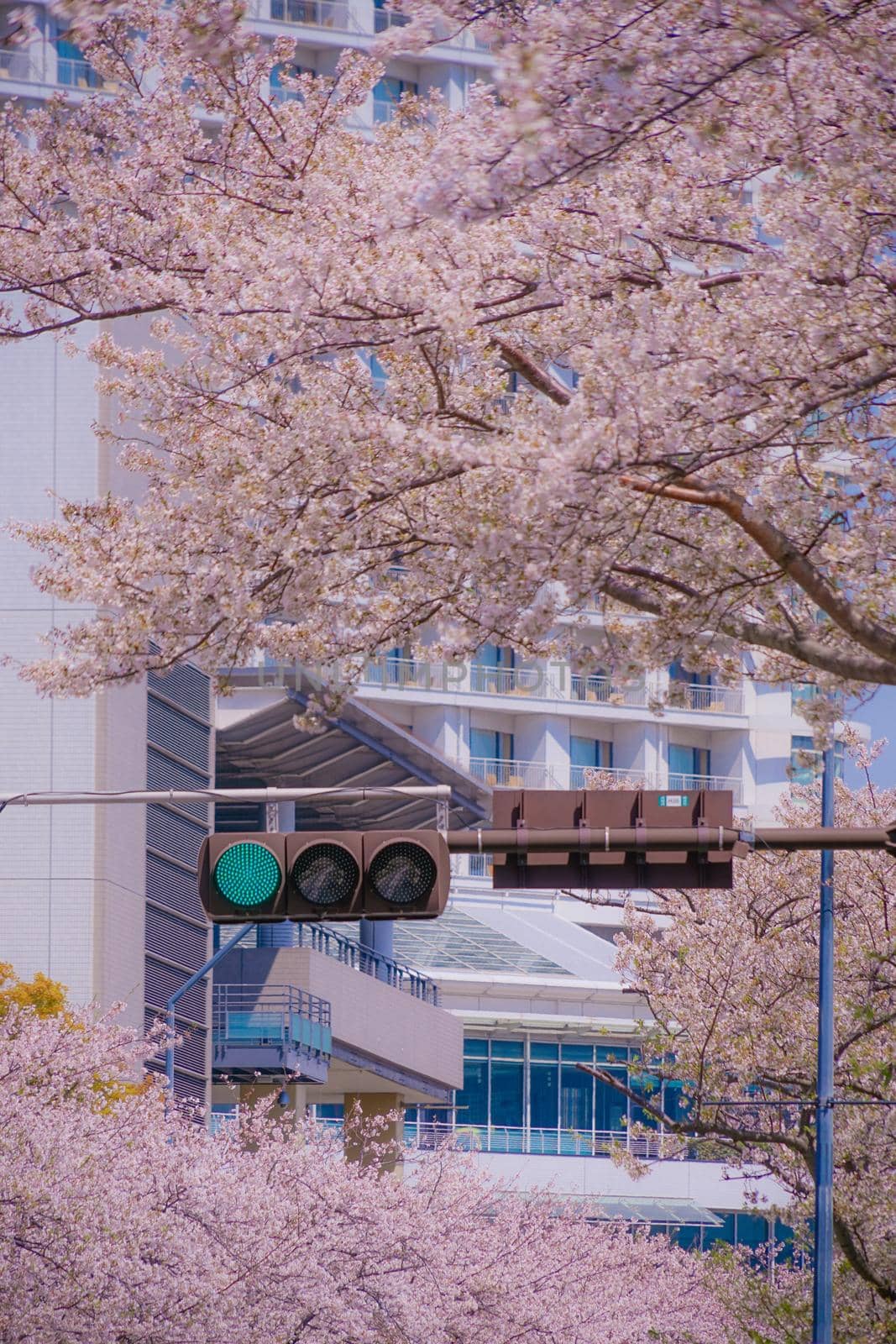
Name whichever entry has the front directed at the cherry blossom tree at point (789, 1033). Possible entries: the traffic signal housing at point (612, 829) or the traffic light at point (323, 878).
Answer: the traffic signal housing

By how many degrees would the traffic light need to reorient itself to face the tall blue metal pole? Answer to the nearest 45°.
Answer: approximately 135° to its left

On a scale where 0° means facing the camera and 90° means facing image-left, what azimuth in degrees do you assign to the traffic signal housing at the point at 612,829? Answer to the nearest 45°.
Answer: approximately 180°

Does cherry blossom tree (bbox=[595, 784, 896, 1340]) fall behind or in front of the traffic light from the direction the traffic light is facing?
behind

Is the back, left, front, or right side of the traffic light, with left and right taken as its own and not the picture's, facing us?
front

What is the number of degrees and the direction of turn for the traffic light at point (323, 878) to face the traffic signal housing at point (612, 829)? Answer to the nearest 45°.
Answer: approximately 90° to its left

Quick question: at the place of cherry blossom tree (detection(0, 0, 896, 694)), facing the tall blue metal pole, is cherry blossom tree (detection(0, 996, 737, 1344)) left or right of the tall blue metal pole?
left

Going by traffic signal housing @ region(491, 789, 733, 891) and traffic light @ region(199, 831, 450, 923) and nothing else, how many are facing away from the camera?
1

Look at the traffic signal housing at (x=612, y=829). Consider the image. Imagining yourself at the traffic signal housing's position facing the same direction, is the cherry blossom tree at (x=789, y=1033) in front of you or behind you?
in front

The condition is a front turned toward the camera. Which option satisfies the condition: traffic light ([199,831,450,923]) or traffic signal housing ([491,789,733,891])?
the traffic light

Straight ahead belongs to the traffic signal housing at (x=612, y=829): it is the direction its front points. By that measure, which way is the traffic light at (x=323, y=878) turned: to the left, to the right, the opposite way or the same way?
the opposite way
